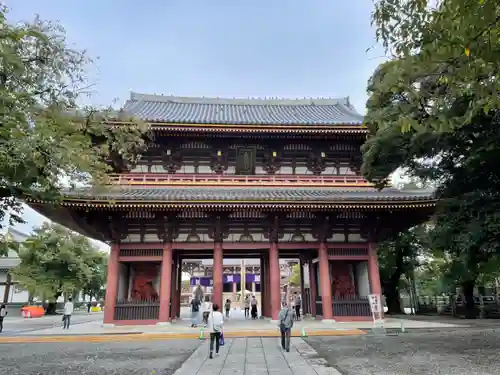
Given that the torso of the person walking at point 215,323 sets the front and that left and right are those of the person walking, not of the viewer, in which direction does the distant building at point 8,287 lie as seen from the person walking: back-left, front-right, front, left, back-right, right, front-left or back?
front-left

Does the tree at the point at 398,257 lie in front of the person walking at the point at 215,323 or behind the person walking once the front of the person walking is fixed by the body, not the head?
in front

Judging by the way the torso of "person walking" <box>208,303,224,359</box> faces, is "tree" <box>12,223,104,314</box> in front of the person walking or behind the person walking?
in front

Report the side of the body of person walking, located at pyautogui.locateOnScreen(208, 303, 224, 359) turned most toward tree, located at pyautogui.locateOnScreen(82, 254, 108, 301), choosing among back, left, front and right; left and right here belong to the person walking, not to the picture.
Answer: front

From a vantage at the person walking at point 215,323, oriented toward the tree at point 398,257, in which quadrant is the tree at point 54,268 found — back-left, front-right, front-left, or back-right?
front-left

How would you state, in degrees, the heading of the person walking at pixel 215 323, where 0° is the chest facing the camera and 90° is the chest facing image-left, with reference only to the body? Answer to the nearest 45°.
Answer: approximately 180°

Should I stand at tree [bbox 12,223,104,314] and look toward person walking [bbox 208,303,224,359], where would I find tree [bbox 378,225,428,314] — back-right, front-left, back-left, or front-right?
front-left

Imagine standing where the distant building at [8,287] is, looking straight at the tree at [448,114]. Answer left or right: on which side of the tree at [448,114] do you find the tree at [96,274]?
left
